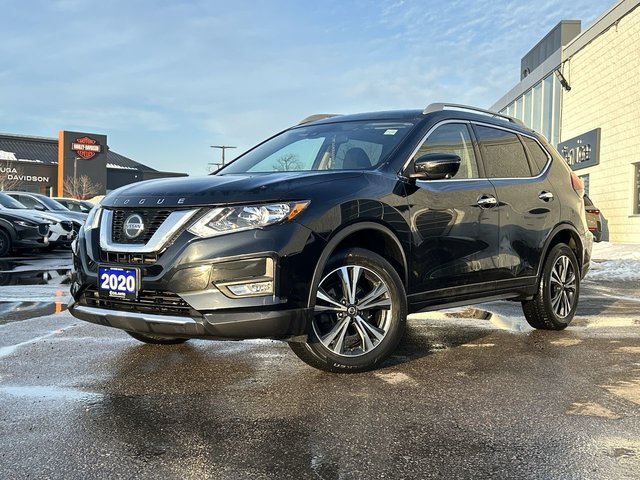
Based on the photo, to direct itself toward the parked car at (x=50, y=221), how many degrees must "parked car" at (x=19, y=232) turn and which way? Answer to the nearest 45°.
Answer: approximately 90° to its left

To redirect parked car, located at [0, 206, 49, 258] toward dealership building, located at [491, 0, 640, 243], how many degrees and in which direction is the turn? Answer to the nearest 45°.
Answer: approximately 45° to its left

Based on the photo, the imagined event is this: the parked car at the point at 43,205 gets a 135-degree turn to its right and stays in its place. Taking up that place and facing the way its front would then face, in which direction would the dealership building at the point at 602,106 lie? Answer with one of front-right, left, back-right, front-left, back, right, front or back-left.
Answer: back

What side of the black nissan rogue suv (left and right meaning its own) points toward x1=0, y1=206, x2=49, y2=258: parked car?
right

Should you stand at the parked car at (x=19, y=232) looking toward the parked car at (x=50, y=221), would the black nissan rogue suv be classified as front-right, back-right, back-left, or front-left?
back-right

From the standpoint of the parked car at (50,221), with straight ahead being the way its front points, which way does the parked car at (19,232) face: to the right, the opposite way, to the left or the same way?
the same way

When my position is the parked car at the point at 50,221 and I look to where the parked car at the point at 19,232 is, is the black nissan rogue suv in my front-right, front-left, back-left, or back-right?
front-left

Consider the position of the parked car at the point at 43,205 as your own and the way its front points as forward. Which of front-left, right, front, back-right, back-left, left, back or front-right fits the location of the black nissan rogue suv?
front-right

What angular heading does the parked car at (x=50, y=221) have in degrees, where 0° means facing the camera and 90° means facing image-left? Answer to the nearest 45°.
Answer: approximately 315°

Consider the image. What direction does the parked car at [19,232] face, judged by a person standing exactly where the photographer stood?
facing the viewer and to the right of the viewer

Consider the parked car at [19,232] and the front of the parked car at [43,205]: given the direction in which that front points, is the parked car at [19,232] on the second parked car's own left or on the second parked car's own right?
on the second parked car's own right

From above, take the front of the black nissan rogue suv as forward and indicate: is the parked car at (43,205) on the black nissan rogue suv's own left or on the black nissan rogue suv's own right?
on the black nissan rogue suv's own right

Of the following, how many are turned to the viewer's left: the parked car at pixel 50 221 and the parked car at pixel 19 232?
0

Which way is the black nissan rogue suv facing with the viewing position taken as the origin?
facing the viewer and to the left of the viewer
